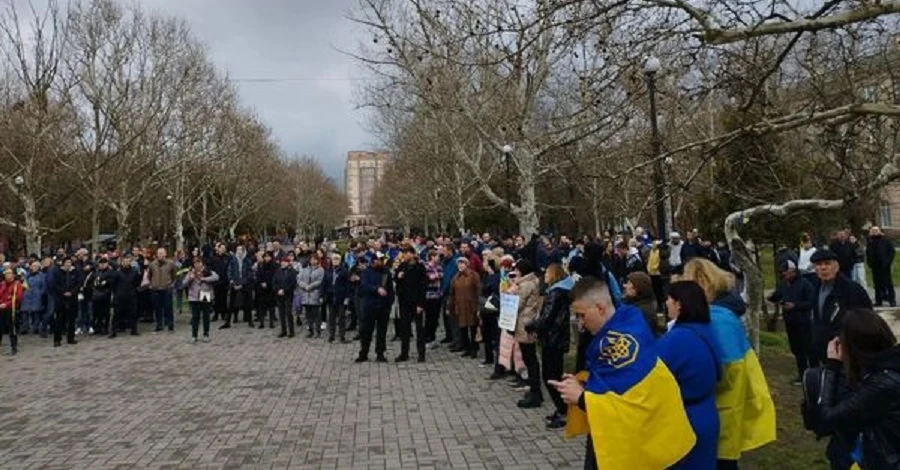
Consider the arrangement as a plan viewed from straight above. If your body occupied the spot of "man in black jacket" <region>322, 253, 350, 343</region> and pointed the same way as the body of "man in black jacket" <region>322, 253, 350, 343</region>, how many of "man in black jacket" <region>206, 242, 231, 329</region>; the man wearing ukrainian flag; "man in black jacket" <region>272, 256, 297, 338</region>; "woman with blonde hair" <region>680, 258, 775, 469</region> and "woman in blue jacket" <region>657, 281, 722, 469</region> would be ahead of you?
3

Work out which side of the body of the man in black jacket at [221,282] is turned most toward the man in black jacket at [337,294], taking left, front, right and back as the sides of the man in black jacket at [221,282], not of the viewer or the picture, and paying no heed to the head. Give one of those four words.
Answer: left

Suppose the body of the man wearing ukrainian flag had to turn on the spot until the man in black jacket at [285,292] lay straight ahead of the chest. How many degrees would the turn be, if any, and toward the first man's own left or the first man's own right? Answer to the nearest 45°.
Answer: approximately 45° to the first man's own right

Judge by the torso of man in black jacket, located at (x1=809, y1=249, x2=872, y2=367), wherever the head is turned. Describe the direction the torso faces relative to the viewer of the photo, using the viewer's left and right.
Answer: facing the viewer and to the left of the viewer

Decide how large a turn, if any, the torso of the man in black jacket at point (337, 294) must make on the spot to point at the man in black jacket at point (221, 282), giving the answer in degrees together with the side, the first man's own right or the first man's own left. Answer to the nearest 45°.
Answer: approximately 135° to the first man's own right

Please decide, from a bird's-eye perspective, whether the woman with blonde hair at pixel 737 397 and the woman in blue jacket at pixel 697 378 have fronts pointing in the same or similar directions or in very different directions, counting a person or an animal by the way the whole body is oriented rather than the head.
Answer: same or similar directions

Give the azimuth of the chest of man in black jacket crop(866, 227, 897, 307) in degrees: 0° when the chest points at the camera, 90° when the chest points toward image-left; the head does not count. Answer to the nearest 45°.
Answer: approximately 45°

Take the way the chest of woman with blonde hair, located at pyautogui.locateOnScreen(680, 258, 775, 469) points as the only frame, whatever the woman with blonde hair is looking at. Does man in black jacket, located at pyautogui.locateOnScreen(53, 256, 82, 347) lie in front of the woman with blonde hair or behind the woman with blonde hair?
in front

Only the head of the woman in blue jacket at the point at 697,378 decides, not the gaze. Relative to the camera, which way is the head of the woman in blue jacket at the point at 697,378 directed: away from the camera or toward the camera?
away from the camera

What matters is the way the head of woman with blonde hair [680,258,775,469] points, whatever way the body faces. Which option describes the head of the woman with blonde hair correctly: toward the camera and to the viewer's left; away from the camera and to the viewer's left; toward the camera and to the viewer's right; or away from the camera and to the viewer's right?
away from the camera and to the viewer's left

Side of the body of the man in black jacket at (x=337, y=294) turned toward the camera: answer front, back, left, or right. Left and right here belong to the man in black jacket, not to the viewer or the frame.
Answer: front

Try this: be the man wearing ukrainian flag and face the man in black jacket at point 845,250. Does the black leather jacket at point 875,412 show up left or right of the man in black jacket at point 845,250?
right
